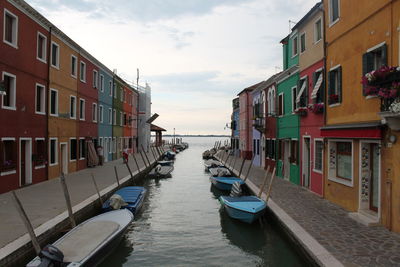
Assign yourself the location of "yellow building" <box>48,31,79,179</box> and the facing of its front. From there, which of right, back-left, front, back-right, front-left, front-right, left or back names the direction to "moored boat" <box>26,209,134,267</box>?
front-right

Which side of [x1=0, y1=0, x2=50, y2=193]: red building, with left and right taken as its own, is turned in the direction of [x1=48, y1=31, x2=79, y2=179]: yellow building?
left

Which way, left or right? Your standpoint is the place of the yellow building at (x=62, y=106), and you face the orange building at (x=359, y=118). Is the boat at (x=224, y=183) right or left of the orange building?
left

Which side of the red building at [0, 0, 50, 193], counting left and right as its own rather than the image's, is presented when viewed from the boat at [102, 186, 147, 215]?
front

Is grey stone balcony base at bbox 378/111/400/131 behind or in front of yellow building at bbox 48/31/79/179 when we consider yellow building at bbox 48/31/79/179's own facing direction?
in front

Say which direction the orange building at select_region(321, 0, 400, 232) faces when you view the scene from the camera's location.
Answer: facing the viewer and to the left of the viewer

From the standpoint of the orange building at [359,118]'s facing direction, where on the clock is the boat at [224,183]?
The boat is roughly at 3 o'clock from the orange building.

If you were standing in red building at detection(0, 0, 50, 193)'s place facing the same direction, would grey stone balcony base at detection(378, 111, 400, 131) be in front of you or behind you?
in front

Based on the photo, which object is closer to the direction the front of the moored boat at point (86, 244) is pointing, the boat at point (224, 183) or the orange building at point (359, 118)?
the boat

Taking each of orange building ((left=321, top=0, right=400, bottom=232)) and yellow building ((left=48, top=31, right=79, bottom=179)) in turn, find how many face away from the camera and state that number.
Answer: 0

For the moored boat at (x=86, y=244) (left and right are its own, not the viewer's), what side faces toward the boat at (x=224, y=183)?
front

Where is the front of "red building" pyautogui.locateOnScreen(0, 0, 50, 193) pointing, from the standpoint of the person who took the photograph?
facing the viewer and to the right of the viewer
